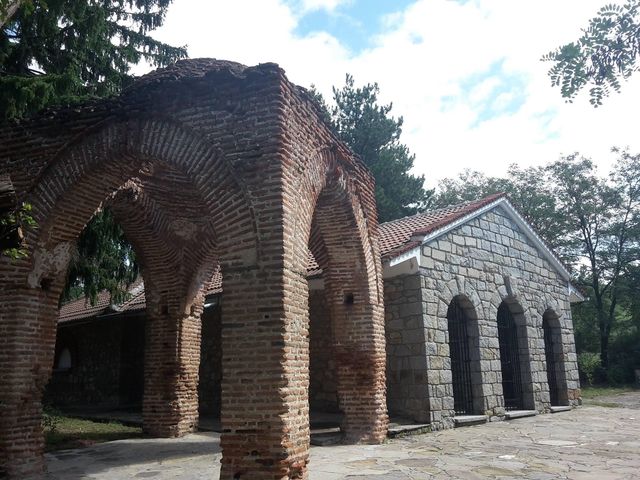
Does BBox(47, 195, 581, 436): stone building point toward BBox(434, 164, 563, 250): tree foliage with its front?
no

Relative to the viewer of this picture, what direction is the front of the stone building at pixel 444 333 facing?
facing the viewer and to the right of the viewer

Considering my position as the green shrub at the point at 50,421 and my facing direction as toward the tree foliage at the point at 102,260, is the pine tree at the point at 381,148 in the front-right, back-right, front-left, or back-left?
front-right

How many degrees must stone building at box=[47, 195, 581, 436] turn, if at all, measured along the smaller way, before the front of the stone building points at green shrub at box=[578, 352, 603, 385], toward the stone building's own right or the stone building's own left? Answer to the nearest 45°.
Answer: approximately 90° to the stone building's own left

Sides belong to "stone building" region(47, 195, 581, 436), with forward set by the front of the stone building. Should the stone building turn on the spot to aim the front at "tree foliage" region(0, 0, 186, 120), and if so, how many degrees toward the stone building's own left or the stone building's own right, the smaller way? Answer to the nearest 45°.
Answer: approximately 135° to the stone building's own right

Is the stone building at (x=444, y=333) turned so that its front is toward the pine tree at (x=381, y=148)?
no

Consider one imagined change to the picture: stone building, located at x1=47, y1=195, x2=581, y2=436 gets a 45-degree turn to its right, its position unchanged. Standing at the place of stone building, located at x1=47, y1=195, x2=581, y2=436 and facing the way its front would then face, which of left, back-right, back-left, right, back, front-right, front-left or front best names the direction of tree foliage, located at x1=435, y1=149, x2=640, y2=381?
back-left
